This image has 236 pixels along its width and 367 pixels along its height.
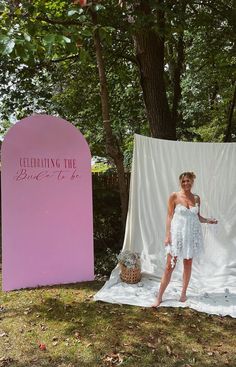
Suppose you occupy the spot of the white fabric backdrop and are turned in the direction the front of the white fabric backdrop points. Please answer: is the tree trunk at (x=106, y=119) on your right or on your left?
on your right

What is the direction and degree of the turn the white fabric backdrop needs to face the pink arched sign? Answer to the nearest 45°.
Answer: approximately 90° to its right

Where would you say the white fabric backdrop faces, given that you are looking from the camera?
facing the viewer
